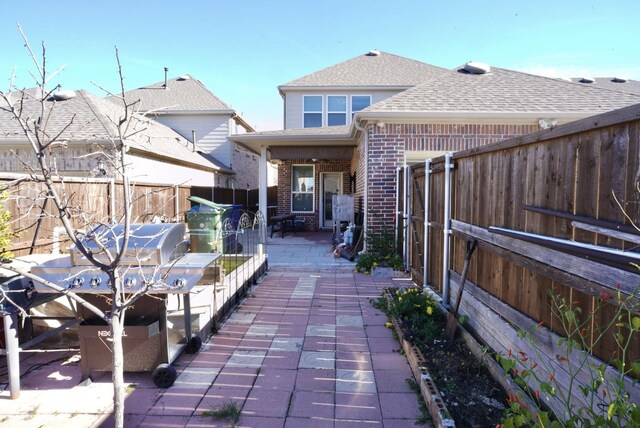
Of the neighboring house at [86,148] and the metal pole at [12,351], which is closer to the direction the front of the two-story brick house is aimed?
the neighboring house

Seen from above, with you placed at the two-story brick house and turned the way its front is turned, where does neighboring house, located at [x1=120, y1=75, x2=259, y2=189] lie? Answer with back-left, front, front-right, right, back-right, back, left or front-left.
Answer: front-left

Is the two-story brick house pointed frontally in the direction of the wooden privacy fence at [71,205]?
no

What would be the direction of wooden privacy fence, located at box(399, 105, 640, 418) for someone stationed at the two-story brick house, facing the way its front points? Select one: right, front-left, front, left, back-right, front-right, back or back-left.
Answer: back

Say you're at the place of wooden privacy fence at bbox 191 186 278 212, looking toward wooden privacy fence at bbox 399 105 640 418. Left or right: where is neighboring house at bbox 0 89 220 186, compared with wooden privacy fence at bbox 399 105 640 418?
right

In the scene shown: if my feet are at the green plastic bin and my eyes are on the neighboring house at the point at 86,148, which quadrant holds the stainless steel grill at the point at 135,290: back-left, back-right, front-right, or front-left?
back-left

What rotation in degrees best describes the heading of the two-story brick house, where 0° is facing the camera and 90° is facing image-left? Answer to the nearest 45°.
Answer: approximately 180°

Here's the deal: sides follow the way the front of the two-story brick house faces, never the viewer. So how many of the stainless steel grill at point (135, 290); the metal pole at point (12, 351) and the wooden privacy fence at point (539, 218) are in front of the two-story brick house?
0

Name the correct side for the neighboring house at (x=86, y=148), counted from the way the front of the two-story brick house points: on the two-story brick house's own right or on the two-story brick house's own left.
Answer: on the two-story brick house's own left
